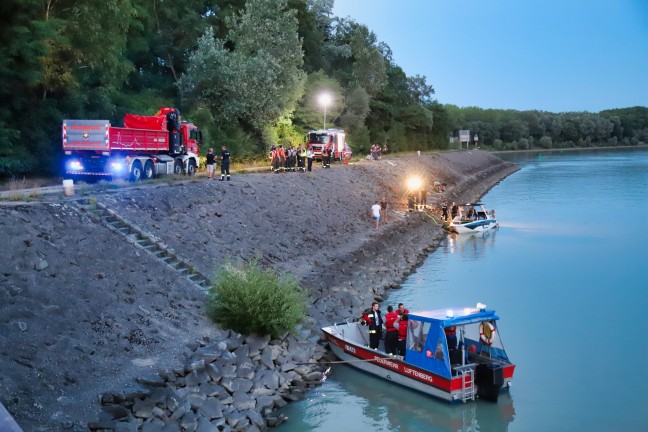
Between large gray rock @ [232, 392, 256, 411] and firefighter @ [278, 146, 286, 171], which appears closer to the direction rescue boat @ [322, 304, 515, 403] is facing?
the firefighter

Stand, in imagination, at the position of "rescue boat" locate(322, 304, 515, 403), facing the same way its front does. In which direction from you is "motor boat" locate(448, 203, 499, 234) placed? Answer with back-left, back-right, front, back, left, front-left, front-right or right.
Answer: front-right

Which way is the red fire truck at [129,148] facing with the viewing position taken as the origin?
facing away from the viewer and to the right of the viewer

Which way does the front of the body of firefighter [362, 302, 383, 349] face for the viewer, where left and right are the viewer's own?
facing the viewer and to the right of the viewer

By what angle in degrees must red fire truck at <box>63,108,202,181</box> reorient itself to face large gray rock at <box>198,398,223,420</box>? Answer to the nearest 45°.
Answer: approximately 135° to its right

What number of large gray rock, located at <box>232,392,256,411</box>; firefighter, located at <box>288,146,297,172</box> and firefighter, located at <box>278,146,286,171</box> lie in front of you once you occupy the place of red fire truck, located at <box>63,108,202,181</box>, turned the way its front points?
2

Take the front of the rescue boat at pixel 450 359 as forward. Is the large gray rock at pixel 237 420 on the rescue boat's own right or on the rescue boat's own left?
on the rescue boat's own left

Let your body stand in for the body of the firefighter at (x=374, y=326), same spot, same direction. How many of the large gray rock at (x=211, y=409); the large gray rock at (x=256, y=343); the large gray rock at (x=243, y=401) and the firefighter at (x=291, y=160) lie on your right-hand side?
3

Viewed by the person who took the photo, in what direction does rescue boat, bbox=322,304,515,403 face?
facing away from the viewer and to the left of the viewer

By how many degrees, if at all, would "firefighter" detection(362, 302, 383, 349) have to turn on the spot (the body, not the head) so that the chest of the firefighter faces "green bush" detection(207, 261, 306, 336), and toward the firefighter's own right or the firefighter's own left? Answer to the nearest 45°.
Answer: approximately 135° to the firefighter's own right

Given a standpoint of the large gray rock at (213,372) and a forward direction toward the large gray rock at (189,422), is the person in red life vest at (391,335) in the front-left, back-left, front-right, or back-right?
back-left

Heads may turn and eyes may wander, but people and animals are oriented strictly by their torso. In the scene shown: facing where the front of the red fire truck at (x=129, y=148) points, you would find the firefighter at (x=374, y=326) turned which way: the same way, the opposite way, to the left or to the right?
to the right

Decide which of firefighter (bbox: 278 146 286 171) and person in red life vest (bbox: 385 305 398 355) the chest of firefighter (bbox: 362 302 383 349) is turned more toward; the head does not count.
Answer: the person in red life vest

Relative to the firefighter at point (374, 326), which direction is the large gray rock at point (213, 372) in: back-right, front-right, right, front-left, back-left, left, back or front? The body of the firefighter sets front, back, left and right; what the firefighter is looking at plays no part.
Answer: right
